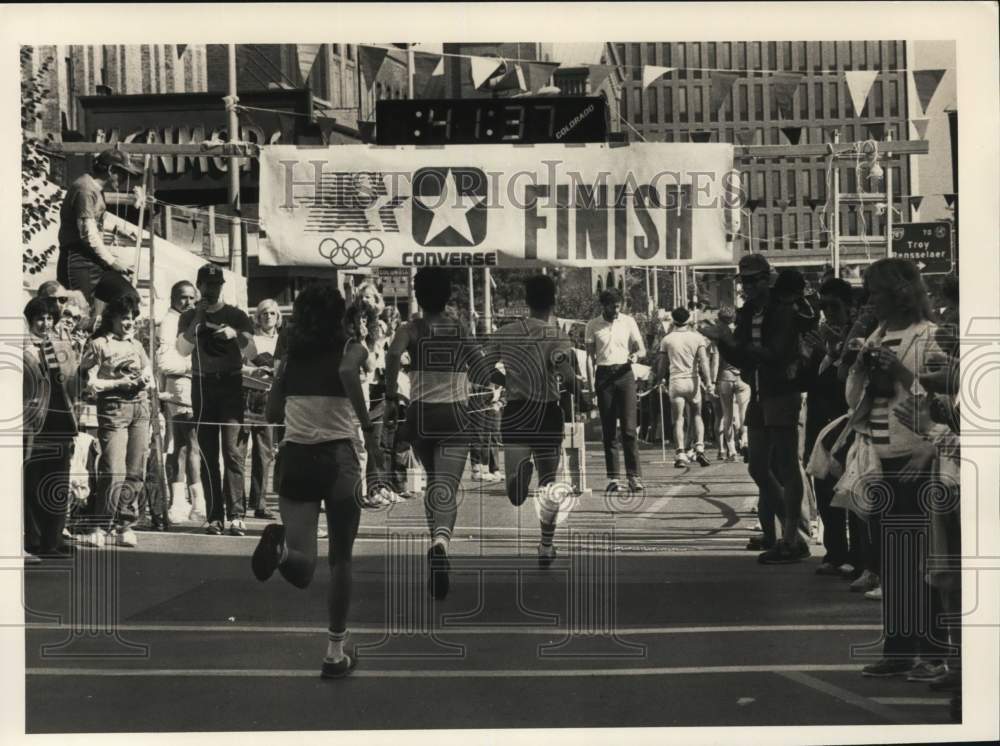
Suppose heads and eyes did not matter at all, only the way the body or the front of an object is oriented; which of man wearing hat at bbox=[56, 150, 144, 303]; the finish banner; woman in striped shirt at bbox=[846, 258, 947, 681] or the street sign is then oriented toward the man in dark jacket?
the man wearing hat

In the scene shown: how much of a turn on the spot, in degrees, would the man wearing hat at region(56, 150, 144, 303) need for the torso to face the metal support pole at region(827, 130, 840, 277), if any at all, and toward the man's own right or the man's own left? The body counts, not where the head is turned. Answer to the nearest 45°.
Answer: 0° — they already face it

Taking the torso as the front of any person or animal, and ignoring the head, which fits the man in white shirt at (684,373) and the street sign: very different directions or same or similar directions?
very different directions

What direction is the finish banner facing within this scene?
toward the camera

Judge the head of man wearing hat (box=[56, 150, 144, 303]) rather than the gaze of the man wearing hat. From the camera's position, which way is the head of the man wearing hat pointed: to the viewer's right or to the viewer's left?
to the viewer's right

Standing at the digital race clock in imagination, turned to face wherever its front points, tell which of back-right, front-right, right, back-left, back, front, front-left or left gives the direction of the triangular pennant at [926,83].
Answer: left

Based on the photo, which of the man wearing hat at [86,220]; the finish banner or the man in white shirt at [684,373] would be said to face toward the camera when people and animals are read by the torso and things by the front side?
the finish banner

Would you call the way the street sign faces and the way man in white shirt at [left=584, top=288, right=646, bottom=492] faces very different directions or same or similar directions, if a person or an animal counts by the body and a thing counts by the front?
same or similar directions

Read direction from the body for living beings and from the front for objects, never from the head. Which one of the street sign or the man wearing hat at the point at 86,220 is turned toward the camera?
the street sign

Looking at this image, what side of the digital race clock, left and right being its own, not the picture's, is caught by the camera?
front

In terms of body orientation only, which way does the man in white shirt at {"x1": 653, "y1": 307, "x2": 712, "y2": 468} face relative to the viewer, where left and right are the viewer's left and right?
facing away from the viewer

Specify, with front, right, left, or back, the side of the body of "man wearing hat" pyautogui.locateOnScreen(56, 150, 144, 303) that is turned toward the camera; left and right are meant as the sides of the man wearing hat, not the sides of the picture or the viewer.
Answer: right

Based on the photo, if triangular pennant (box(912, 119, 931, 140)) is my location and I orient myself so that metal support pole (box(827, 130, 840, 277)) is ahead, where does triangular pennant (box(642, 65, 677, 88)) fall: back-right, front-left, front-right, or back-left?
front-left

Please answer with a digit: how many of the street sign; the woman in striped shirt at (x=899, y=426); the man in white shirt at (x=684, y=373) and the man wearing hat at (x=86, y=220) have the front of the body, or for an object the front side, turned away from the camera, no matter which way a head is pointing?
1
